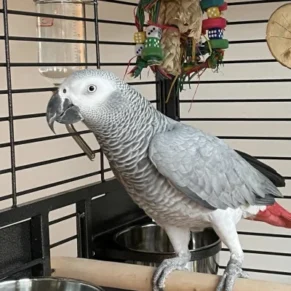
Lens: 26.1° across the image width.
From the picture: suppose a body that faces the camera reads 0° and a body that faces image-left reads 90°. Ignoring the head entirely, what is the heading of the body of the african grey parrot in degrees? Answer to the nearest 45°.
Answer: approximately 90°
